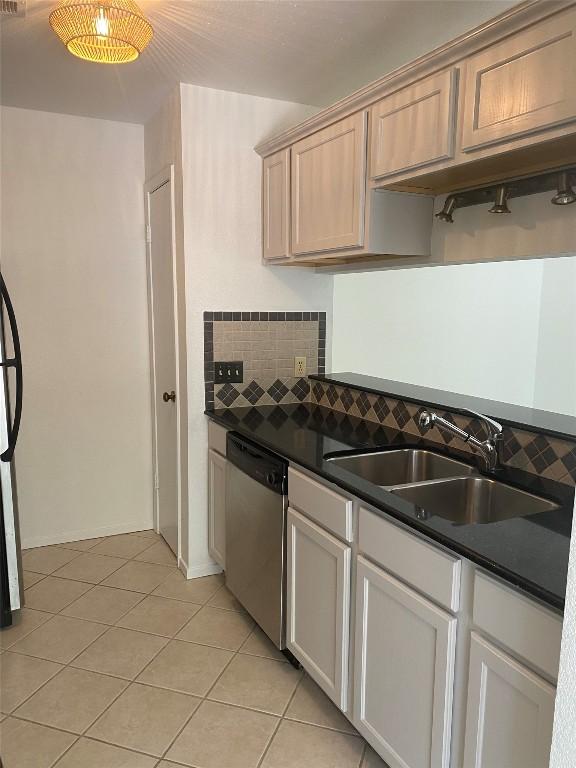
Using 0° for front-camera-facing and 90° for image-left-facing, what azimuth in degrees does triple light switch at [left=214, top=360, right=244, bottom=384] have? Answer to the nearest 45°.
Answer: approximately 0°

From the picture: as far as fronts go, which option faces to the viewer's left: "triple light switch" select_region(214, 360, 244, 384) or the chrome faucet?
the chrome faucet

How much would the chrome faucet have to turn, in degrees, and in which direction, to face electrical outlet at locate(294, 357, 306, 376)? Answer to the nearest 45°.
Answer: approximately 45° to its right

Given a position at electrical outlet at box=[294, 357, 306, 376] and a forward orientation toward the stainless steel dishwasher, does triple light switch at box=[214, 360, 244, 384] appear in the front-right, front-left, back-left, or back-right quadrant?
front-right

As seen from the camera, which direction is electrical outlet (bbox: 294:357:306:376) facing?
toward the camera

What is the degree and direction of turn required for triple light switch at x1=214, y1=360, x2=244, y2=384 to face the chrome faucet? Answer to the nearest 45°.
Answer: approximately 45° to its left

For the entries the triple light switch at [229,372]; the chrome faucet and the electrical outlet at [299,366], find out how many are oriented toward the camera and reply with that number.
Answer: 2

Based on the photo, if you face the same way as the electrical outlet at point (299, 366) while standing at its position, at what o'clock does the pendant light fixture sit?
The pendant light fixture is roughly at 1 o'clock from the electrical outlet.

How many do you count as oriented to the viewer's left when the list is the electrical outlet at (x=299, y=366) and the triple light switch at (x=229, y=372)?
0

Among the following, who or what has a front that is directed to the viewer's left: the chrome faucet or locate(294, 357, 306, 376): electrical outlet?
the chrome faucet

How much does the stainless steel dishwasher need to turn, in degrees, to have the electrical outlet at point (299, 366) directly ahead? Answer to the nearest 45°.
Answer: approximately 135° to its right

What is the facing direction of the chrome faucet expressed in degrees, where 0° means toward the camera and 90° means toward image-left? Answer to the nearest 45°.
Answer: approximately 90°

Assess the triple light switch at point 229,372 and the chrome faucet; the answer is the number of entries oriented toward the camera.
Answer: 1

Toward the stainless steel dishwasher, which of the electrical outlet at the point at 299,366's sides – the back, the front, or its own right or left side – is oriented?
front

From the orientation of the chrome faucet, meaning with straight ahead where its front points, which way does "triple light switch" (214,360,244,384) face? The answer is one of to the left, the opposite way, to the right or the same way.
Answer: to the left
